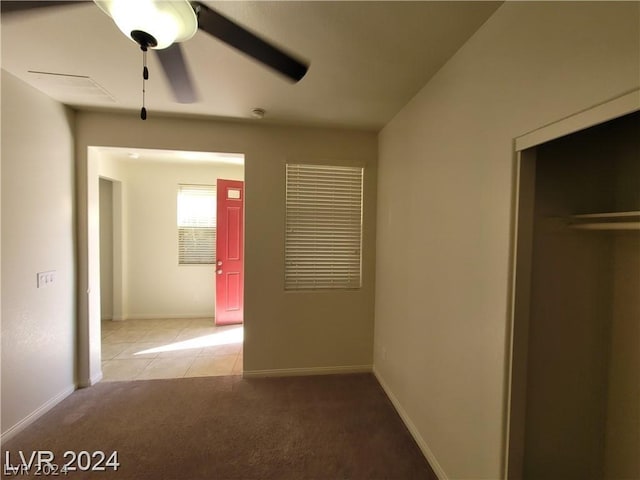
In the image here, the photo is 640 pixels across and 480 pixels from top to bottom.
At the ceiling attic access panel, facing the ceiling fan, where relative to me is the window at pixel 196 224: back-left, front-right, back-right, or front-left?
back-left

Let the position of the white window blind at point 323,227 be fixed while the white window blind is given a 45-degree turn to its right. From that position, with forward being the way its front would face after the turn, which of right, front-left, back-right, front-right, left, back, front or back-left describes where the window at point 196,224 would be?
right

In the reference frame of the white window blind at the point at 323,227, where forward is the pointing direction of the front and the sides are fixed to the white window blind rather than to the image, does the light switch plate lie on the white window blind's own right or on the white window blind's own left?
on the white window blind's own right

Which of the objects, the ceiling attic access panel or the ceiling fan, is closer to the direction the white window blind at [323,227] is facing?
the ceiling fan

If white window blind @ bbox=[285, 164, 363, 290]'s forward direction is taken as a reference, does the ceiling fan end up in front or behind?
in front

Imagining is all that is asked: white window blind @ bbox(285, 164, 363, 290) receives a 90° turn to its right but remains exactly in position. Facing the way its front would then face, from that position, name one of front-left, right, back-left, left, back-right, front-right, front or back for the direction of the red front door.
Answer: front-right

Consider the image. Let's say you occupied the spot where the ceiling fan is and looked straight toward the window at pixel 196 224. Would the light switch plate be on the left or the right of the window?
left

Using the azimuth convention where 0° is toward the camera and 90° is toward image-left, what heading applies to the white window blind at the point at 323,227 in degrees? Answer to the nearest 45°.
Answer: approximately 0°

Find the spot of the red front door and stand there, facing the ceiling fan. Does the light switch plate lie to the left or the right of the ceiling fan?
right

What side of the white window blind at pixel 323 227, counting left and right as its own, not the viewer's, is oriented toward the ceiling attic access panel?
right
